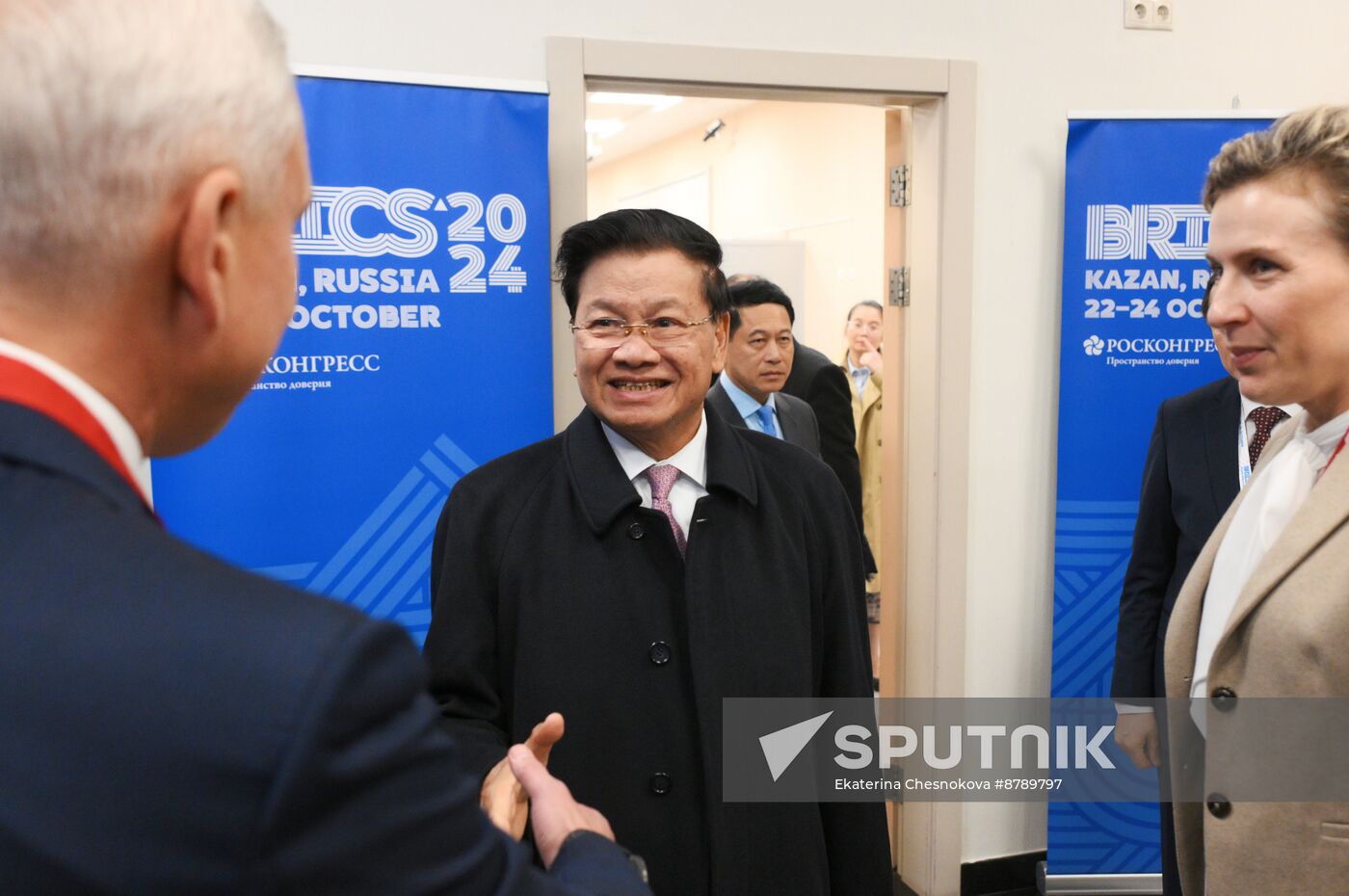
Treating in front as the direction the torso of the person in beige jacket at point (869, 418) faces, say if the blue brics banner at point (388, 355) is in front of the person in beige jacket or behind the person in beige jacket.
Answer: in front

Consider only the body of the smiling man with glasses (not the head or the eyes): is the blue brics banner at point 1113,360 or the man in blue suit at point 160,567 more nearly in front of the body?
the man in blue suit

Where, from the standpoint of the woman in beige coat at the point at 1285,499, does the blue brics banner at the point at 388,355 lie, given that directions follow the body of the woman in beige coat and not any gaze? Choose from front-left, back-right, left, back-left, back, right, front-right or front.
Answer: front-right

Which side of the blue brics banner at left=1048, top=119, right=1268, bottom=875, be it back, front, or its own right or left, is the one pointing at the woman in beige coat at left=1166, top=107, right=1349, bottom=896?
front

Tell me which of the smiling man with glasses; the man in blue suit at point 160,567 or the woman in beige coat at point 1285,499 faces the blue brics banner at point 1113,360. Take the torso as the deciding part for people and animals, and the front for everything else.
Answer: the man in blue suit

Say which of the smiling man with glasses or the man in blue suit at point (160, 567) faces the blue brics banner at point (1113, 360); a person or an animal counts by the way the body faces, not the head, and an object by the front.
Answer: the man in blue suit

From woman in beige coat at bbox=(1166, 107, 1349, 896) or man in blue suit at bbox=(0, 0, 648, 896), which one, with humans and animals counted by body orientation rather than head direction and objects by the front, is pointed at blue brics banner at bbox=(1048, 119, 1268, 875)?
the man in blue suit

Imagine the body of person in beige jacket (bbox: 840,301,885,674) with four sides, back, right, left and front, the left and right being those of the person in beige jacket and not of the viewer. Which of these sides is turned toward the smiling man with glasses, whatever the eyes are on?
front

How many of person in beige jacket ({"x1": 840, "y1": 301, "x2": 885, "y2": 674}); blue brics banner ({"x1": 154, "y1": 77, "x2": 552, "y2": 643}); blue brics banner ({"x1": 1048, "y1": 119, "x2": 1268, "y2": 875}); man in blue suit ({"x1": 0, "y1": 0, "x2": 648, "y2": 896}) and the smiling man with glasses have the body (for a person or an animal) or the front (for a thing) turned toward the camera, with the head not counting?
4

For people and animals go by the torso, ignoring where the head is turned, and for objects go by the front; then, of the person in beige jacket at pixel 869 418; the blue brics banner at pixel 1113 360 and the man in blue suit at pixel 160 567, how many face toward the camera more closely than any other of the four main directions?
2

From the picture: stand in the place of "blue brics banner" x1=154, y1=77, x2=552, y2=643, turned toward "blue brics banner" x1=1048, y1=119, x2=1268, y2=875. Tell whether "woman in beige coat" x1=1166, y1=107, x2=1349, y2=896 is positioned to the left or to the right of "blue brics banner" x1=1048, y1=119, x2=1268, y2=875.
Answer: right

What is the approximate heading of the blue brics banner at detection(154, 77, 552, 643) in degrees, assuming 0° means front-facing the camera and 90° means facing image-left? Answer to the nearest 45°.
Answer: approximately 0°

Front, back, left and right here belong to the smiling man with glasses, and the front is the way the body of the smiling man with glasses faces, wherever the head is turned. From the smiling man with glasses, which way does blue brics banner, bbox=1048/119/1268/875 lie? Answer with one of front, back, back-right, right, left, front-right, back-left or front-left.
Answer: back-left

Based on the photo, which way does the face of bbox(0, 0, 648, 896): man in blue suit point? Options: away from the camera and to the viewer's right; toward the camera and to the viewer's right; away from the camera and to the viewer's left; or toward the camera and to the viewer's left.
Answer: away from the camera and to the viewer's right
